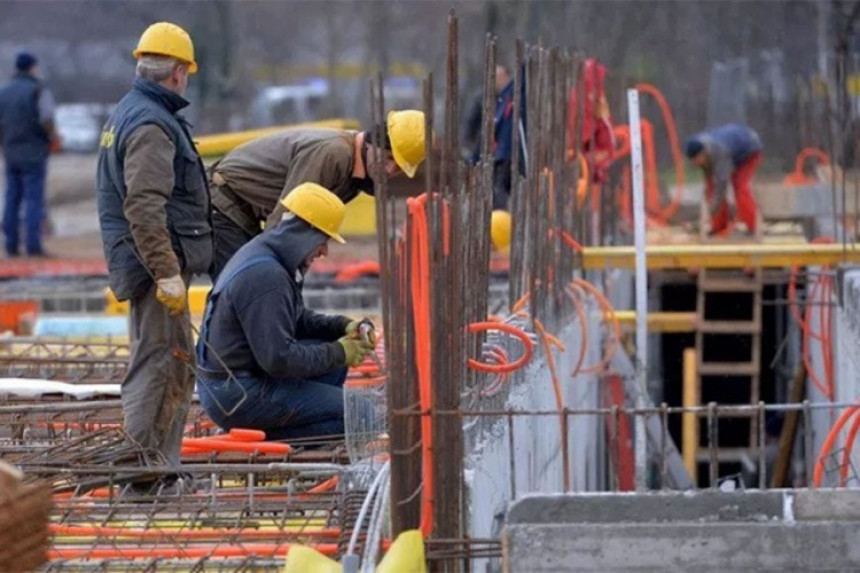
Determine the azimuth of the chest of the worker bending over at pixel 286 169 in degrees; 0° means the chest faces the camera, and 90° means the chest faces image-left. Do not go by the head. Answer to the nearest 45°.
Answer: approximately 270°

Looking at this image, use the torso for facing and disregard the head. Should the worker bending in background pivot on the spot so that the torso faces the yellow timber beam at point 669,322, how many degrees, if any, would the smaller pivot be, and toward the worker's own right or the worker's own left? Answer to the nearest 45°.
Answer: approximately 90° to the worker's own left

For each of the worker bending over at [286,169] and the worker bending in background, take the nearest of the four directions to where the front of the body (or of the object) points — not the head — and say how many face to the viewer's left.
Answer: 1

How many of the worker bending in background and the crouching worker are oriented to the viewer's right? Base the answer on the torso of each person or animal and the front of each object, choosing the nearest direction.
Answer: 1

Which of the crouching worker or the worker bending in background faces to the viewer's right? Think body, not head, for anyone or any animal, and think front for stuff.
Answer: the crouching worker

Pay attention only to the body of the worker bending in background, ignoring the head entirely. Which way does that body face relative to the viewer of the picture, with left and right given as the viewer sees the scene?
facing to the left of the viewer

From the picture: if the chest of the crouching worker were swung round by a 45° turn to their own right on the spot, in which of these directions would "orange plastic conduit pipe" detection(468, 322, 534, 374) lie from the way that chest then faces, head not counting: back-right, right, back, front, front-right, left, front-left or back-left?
front

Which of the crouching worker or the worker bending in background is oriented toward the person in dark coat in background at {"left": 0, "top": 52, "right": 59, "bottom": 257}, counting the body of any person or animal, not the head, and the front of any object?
the worker bending in background

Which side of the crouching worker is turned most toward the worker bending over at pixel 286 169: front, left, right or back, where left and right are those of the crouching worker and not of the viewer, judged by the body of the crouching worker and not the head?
left

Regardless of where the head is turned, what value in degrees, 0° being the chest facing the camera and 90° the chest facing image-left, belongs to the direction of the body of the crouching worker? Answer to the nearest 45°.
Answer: approximately 270°

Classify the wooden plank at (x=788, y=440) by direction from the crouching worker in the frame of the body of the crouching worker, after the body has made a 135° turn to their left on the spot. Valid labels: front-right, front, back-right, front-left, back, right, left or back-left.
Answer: right

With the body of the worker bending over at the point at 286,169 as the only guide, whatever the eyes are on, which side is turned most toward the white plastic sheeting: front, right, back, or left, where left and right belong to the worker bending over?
back

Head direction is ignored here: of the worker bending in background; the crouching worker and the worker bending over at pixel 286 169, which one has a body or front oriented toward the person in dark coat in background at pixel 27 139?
the worker bending in background

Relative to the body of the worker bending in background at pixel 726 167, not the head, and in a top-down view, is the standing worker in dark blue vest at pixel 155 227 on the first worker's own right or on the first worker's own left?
on the first worker's own left

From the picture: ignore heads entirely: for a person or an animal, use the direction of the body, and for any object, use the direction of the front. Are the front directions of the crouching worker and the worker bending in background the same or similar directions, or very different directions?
very different directions

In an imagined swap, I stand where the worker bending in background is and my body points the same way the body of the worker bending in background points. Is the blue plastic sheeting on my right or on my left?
on my left
